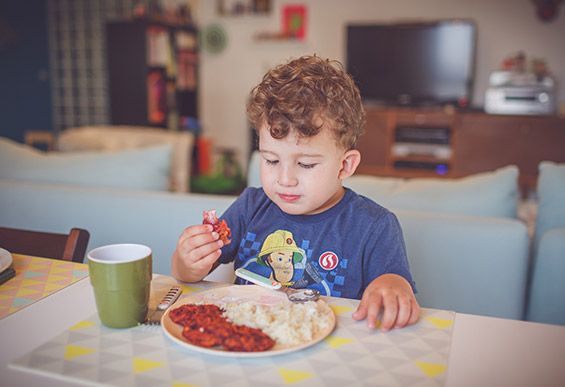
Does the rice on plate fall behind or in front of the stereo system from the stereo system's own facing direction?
in front

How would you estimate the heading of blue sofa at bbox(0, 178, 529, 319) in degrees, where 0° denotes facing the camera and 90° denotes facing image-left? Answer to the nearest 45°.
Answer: approximately 180°

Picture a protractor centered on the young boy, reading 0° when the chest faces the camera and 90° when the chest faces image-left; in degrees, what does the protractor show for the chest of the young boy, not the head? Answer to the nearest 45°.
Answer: approximately 45°

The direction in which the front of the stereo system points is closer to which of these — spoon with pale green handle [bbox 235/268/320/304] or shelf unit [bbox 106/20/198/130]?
the spoon with pale green handle

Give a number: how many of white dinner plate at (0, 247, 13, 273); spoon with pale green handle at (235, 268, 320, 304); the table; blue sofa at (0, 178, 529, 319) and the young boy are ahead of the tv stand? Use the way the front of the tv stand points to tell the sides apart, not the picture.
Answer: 5

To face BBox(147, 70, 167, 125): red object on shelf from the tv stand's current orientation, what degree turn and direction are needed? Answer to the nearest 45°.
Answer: approximately 90° to its right

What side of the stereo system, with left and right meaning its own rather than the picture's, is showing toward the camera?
front

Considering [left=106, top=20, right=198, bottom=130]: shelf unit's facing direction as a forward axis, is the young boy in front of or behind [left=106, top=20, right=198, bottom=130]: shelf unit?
in front

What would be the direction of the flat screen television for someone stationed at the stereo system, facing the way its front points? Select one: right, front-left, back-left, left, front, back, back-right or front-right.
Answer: right

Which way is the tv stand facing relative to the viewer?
toward the camera

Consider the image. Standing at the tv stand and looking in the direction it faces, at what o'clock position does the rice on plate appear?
The rice on plate is roughly at 12 o'clock from the tv stand.

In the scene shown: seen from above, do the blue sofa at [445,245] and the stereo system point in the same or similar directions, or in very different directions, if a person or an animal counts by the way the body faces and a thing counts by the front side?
very different directions

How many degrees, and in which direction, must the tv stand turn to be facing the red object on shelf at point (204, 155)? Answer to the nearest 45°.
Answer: approximately 90° to its right

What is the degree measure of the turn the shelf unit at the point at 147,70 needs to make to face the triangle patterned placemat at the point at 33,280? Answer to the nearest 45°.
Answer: approximately 45° to its right

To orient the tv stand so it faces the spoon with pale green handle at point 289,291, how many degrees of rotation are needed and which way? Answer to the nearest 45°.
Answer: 0° — it already faces it

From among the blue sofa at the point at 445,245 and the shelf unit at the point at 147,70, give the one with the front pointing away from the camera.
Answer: the blue sofa

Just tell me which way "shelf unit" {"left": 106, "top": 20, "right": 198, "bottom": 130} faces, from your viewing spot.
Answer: facing the viewer and to the right of the viewer
